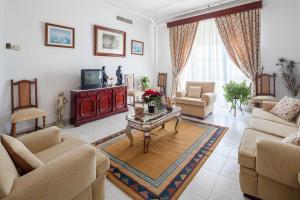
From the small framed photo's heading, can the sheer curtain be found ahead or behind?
ahead

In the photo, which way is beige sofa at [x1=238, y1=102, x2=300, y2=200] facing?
to the viewer's left

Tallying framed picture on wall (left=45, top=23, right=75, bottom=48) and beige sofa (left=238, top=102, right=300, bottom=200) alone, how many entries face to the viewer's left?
1

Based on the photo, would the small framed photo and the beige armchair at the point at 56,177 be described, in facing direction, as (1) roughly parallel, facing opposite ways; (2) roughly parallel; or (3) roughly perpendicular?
roughly perpendicular

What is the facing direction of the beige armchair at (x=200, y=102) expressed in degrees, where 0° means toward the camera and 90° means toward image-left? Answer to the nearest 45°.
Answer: approximately 45°

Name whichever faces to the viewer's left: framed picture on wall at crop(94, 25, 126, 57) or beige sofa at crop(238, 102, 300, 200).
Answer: the beige sofa

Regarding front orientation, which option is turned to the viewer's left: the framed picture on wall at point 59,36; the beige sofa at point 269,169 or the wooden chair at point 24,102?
the beige sofa

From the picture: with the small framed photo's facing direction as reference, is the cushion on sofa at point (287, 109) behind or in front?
in front

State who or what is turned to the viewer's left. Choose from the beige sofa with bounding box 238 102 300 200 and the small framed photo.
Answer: the beige sofa
